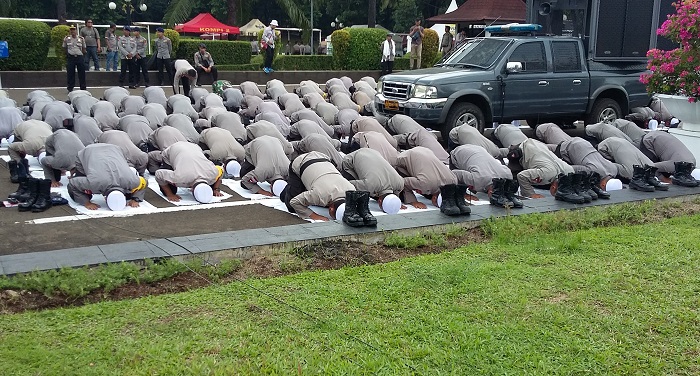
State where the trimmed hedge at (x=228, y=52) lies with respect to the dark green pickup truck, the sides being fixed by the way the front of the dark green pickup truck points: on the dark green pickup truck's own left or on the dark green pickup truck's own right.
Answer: on the dark green pickup truck's own right

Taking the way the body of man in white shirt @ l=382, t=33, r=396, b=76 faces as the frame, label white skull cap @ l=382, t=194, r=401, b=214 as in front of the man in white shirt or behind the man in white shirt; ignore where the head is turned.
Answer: in front

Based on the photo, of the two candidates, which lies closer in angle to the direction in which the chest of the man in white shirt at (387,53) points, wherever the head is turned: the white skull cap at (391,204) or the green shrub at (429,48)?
the white skull cap

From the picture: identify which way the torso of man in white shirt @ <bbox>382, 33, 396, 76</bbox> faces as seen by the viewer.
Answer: toward the camera

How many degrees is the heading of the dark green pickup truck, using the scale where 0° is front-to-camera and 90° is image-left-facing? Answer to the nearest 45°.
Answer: approximately 45°

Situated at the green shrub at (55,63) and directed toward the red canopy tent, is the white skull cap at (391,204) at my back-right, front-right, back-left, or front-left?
back-right

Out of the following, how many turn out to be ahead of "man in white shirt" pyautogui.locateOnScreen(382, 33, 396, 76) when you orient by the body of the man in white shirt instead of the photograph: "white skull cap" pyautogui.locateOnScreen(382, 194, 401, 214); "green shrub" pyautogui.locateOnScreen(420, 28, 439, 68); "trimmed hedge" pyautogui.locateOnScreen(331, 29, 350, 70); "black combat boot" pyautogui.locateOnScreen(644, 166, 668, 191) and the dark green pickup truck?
3

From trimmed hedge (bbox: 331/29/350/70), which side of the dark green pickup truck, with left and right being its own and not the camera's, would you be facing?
right

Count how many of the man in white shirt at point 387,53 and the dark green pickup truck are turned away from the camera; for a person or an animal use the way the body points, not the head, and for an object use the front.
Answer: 0

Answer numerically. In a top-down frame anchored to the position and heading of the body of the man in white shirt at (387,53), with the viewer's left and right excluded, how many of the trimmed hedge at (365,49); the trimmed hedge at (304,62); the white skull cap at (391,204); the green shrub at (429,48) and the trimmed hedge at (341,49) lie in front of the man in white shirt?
1

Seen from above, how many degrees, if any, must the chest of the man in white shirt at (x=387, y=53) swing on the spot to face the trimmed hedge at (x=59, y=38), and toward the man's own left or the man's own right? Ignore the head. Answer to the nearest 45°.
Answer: approximately 90° to the man's own right

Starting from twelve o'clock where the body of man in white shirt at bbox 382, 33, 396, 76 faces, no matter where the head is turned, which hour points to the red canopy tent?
The red canopy tent is roughly at 5 o'clock from the man in white shirt.

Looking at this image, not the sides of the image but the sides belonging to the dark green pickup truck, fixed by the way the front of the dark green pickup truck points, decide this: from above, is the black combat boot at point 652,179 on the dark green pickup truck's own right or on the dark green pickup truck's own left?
on the dark green pickup truck's own left

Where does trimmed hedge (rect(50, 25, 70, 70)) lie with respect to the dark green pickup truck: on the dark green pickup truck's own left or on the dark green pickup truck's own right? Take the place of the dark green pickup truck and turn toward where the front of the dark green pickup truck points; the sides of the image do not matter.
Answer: on the dark green pickup truck's own right
